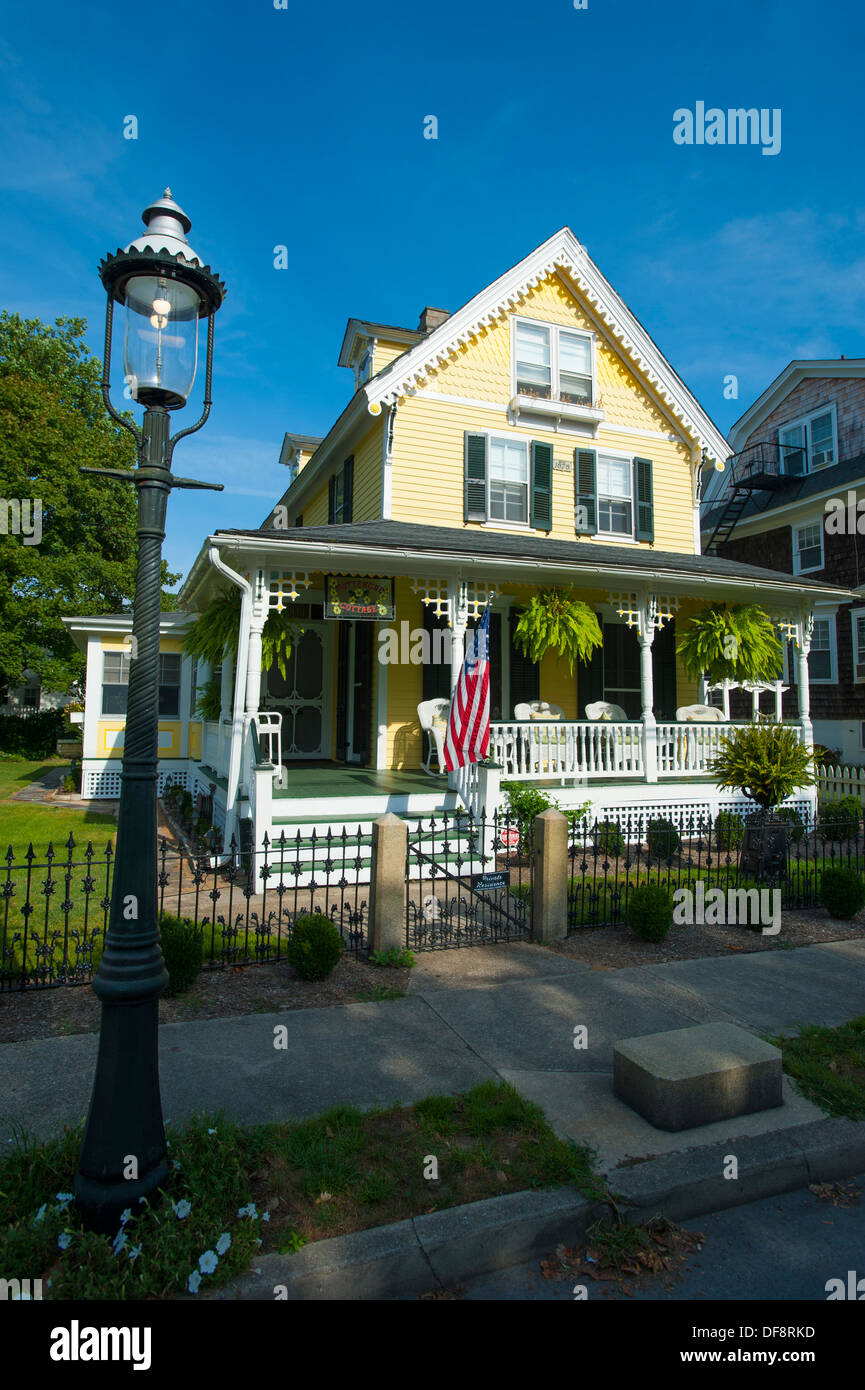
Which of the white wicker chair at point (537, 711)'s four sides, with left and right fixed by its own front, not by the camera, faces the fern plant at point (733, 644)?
left

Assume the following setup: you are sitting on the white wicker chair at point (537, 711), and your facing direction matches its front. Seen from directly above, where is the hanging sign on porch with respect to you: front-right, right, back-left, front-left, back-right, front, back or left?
front-right

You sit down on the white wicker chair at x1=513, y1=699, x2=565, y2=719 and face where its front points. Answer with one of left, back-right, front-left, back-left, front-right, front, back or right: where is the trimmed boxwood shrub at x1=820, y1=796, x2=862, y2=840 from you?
left

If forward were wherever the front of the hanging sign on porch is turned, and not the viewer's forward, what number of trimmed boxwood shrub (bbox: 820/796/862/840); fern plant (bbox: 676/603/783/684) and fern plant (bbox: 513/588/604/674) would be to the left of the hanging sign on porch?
3

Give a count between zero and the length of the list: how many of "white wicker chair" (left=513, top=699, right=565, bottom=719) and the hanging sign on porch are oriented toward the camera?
2

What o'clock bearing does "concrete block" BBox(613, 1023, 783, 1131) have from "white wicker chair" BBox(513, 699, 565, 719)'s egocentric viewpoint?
The concrete block is roughly at 12 o'clock from the white wicker chair.

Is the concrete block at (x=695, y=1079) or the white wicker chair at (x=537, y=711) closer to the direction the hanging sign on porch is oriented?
the concrete block

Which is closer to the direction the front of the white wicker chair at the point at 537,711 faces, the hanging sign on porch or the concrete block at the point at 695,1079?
the concrete block

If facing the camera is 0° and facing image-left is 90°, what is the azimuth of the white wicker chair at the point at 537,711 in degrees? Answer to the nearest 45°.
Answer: approximately 0°

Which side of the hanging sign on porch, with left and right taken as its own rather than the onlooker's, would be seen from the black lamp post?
front

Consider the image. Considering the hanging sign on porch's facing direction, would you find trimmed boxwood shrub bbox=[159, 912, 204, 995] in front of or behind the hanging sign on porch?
in front

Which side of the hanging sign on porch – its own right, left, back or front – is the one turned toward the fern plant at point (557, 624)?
left

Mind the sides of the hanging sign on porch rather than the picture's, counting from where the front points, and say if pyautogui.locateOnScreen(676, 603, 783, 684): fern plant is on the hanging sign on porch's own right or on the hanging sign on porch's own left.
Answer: on the hanging sign on porch's own left
